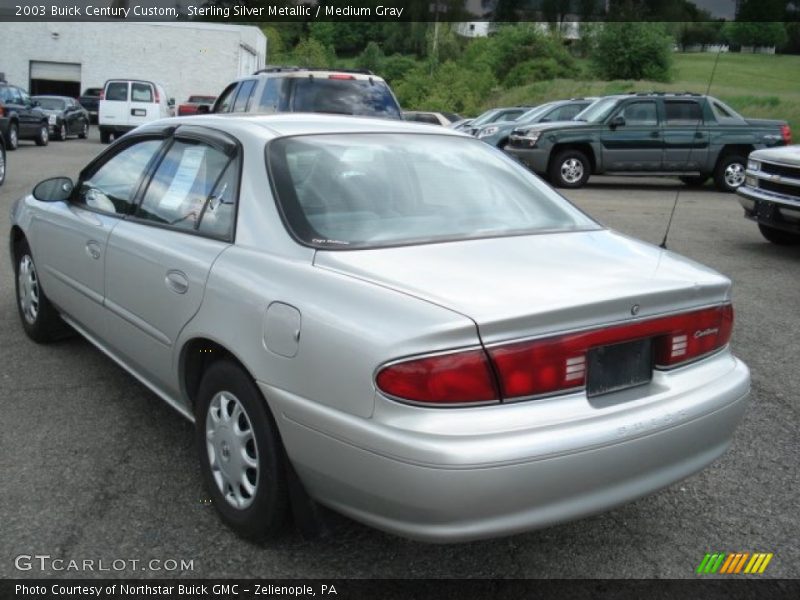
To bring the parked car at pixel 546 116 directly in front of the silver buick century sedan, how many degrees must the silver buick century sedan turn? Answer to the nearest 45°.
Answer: approximately 45° to its right

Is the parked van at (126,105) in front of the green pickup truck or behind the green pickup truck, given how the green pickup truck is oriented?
in front

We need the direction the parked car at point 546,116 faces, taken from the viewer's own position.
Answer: facing the viewer and to the left of the viewer

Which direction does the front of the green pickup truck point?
to the viewer's left

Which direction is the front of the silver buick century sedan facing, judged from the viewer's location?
facing away from the viewer and to the left of the viewer

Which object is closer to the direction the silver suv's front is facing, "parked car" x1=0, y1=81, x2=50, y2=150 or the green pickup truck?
the parked car

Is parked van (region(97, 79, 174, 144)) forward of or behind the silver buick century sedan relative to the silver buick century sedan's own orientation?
forward

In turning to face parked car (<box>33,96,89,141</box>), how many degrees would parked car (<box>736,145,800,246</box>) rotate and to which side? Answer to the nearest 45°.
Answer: approximately 90° to its right

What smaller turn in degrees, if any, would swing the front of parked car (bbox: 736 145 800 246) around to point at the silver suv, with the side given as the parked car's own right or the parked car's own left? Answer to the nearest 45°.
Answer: approximately 45° to the parked car's own right

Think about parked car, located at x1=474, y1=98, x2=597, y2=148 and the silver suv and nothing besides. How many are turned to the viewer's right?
0
